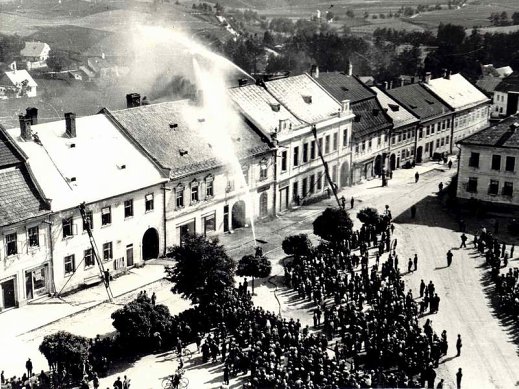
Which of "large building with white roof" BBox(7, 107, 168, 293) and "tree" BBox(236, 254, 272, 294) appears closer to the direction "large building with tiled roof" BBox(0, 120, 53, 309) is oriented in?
the tree

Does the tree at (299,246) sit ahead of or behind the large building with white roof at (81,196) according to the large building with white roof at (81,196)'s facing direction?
ahead

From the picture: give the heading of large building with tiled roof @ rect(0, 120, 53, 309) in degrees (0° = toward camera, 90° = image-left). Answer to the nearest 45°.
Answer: approximately 315°

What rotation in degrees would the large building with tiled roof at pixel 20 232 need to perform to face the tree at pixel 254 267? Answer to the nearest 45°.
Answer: approximately 45° to its left

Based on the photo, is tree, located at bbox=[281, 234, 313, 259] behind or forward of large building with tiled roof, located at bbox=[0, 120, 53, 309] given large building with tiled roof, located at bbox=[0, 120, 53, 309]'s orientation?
forward

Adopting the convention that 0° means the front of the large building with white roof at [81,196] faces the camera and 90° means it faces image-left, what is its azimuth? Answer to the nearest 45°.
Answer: approximately 315°
